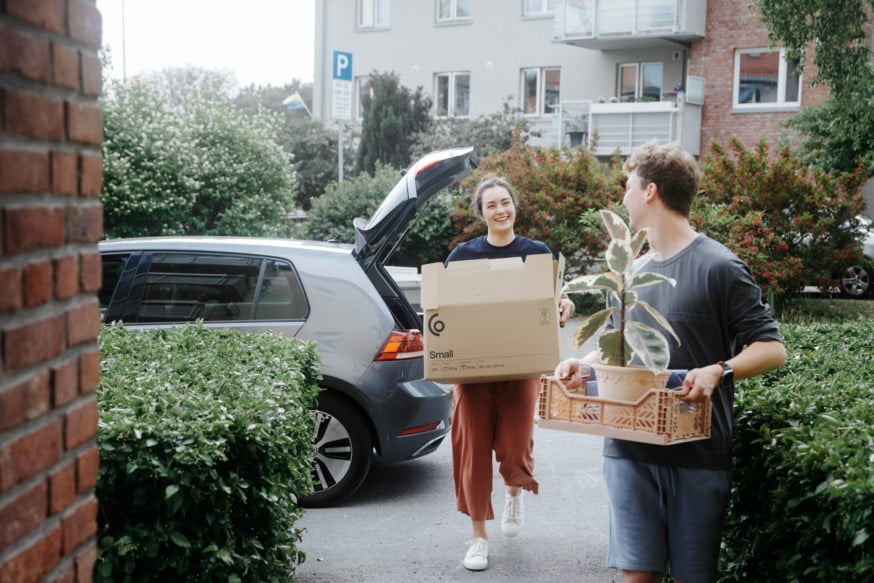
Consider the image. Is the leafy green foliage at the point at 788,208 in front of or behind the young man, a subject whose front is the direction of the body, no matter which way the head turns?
behind

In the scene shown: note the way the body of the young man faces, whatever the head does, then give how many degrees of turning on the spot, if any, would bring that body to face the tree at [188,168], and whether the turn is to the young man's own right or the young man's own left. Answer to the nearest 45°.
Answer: approximately 90° to the young man's own right

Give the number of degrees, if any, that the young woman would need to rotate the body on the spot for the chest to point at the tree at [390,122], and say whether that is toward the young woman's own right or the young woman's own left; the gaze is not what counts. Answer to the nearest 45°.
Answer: approximately 180°

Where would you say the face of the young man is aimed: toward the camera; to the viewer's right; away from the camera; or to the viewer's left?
to the viewer's left

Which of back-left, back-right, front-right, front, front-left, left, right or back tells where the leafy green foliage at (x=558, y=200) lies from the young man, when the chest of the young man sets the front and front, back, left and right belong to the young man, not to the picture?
back-right

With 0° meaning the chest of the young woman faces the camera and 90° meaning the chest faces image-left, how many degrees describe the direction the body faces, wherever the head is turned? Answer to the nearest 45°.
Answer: approximately 0°

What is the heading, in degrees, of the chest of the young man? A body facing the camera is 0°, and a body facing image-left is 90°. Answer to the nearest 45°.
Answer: approximately 45°

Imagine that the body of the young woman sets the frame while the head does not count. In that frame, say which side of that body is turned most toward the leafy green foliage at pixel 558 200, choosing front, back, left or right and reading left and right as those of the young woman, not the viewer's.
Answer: back

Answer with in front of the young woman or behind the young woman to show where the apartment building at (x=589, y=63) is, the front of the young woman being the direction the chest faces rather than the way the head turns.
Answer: behind

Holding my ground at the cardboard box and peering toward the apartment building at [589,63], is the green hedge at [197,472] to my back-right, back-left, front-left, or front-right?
back-left

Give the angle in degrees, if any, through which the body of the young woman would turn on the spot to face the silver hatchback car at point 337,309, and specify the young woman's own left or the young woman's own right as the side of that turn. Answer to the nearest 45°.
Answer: approximately 135° to the young woman's own right
